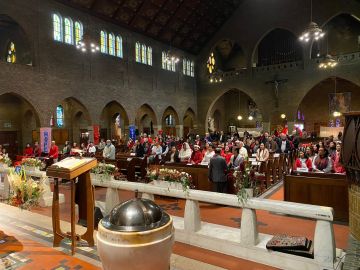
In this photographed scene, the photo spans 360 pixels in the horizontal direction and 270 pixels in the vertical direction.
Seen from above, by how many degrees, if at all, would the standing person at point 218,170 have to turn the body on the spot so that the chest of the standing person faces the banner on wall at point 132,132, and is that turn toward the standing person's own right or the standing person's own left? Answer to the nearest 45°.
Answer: approximately 45° to the standing person's own left

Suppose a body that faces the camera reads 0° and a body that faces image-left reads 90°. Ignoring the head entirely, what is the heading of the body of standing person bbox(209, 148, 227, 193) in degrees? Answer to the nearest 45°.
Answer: approximately 180°

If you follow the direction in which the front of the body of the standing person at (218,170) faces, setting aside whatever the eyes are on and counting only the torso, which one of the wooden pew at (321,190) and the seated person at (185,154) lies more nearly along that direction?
the seated person

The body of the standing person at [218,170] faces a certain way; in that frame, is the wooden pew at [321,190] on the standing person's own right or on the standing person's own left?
on the standing person's own right
